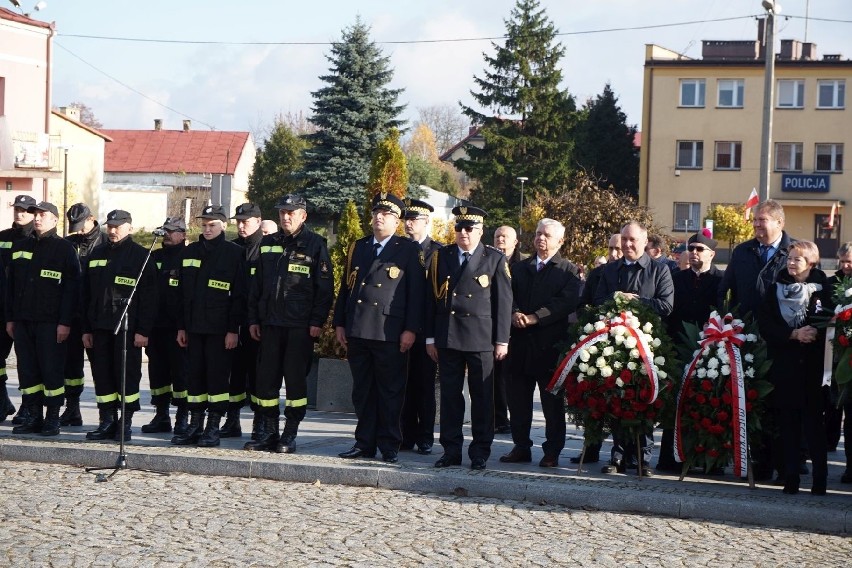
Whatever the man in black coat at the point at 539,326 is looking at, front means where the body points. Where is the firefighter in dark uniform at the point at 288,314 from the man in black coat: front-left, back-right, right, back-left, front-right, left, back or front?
front-right

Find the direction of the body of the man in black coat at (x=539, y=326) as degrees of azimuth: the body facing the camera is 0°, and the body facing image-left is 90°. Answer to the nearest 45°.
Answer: approximately 45°

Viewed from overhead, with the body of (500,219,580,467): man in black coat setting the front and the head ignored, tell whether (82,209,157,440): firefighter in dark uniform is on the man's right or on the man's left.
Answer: on the man's right

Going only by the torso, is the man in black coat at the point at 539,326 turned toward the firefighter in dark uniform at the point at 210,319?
no

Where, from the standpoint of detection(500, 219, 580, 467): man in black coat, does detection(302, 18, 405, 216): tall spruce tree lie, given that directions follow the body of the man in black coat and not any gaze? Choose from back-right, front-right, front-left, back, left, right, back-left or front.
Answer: back-right

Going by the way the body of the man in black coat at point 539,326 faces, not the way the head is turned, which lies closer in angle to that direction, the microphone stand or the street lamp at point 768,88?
the microphone stand

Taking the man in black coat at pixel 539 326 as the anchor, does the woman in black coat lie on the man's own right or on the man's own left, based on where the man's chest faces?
on the man's own left

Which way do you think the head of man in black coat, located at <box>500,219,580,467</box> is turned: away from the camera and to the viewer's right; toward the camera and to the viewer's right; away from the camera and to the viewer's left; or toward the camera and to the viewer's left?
toward the camera and to the viewer's left

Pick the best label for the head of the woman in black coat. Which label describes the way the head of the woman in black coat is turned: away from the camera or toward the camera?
toward the camera
